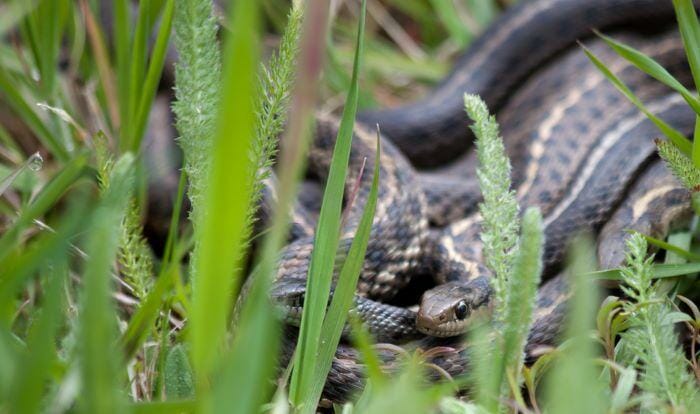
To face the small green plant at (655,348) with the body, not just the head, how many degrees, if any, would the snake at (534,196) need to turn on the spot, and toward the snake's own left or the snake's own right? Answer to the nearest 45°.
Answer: approximately 45° to the snake's own left

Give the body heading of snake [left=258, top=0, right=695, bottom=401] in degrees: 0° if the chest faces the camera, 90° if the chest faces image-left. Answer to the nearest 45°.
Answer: approximately 45°

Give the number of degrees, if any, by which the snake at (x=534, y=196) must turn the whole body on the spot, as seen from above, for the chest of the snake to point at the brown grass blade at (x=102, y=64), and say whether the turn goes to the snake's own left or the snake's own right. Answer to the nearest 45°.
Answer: approximately 45° to the snake's own right

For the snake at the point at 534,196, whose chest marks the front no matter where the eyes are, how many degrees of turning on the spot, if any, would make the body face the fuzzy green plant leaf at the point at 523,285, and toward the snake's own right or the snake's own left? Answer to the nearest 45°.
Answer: approximately 45° to the snake's own left
